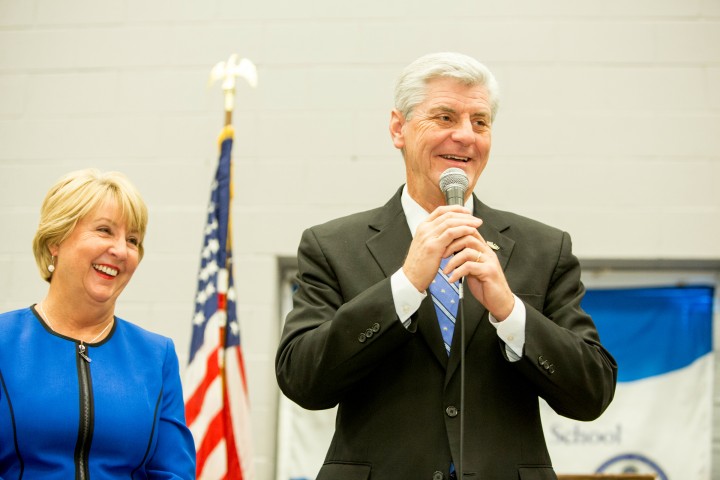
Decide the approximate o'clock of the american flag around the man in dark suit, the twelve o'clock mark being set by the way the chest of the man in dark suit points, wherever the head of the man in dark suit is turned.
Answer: The american flag is roughly at 5 o'clock from the man in dark suit.

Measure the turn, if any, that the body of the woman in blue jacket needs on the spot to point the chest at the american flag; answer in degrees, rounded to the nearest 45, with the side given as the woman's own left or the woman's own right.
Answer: approximately 180°

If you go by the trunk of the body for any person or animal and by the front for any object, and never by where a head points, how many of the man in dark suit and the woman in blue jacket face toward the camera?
2

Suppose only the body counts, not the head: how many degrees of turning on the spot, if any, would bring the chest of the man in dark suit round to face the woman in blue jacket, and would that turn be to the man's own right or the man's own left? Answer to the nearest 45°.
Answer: approximately 90° to the man's own right

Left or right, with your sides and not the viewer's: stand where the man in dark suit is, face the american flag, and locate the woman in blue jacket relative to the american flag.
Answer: left

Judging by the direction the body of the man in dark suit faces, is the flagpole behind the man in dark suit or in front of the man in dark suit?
behind
